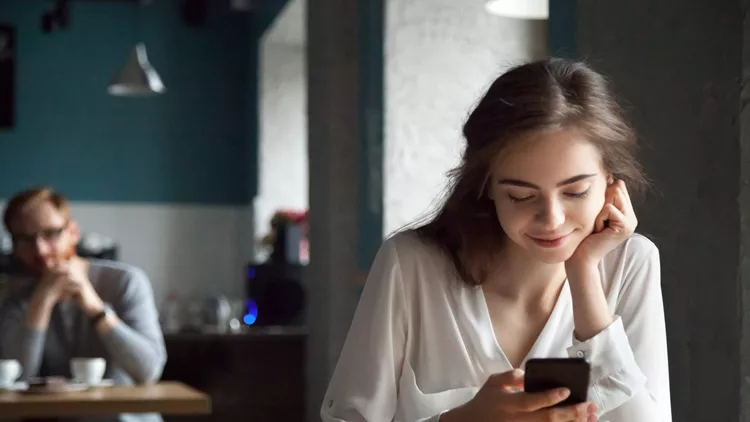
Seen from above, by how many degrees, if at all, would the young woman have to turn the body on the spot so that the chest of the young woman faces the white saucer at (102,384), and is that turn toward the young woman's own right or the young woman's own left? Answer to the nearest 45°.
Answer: approximately 135° to the young woman's own right

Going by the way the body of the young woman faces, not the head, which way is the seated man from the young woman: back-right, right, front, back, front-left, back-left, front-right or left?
back-right

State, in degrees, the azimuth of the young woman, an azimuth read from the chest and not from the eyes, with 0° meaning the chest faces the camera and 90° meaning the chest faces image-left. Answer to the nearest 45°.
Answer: approximately 0°

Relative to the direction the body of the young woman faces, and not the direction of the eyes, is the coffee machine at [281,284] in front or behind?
behind

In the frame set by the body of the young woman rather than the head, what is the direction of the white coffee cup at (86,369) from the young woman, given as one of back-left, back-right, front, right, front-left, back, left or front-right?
back-right

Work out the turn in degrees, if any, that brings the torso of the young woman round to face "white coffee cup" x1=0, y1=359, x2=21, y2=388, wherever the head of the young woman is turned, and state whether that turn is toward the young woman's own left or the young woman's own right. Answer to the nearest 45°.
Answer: approximately 135° to the young woman's own right

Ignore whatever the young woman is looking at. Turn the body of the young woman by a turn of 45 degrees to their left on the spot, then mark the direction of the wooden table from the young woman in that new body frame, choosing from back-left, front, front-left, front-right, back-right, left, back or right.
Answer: back
